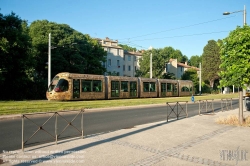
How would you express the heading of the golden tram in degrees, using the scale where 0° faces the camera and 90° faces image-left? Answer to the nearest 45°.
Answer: approximately 45°

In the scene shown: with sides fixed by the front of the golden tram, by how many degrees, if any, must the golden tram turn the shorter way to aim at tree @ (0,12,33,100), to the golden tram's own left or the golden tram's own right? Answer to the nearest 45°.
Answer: approximately 45° to the golden tram's own right

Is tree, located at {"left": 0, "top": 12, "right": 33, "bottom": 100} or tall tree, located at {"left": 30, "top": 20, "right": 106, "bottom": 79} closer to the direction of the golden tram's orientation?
the tree

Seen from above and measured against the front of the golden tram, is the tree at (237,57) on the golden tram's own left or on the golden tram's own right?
on the golden tram's own left
